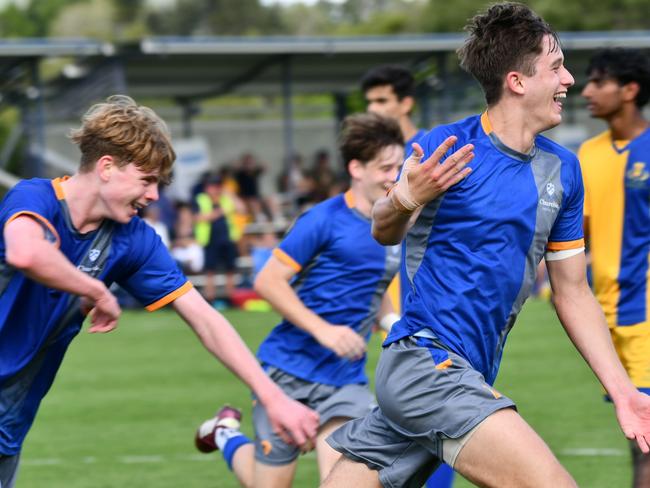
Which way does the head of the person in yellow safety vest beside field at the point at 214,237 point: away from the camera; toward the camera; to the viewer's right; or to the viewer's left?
toward the camera

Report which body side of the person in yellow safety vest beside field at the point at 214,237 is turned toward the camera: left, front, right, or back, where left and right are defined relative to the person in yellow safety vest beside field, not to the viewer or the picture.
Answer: front

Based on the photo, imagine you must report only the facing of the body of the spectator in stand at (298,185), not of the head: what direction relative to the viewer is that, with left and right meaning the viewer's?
facing the viewer

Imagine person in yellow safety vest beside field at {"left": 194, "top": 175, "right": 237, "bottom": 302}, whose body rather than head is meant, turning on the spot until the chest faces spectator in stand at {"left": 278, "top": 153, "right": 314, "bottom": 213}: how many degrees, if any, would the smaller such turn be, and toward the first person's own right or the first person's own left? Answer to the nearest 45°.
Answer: approximately 135° to the first person's own left

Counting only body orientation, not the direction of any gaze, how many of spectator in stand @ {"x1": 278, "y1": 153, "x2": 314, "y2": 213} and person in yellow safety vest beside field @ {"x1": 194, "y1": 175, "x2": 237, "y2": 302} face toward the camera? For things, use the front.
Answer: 2

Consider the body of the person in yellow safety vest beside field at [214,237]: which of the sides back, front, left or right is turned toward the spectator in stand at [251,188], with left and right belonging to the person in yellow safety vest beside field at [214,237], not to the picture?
back

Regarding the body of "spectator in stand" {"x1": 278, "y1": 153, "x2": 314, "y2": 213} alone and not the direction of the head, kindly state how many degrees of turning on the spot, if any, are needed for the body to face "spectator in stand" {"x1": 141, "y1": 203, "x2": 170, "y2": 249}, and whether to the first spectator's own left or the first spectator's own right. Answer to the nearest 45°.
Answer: approximately 45° to the first spectator's own right

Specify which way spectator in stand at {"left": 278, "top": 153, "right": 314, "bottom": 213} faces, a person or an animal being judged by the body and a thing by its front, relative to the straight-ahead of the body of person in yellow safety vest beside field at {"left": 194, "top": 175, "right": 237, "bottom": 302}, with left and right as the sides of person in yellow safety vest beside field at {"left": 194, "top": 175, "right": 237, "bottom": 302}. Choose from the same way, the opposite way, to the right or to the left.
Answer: the same way

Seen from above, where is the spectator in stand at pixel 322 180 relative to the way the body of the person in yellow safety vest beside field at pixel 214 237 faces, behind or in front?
behind

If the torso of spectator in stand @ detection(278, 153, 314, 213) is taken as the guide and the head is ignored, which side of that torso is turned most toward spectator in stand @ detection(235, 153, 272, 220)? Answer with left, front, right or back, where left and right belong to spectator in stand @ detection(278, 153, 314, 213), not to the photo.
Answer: right
